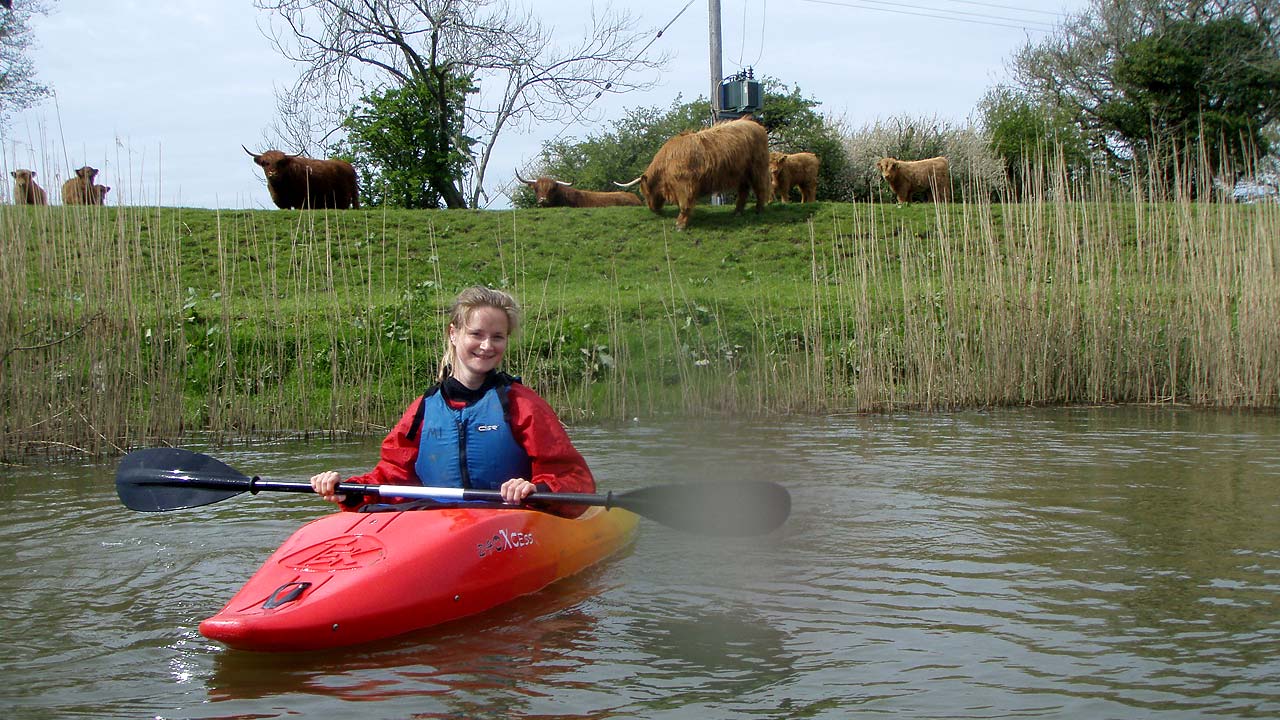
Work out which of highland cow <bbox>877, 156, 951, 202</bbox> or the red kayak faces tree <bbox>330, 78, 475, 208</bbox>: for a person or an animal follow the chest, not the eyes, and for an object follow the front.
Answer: the highland cow

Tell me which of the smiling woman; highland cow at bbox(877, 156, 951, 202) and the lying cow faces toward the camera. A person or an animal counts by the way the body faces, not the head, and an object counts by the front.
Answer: the smiling woman

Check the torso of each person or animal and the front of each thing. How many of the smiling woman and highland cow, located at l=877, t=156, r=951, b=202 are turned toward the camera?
1

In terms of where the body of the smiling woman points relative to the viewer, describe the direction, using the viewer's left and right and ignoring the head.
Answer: facing the viewer

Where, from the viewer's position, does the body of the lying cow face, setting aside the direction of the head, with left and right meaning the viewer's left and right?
facing to the left of the viewer

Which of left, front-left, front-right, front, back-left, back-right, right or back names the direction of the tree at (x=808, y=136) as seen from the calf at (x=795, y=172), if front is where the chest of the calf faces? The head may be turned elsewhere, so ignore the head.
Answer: back-right

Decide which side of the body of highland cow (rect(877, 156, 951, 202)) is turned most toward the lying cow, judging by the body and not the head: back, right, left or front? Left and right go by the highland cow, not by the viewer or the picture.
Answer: front

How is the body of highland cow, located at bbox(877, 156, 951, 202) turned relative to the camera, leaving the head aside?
to the viewer's left

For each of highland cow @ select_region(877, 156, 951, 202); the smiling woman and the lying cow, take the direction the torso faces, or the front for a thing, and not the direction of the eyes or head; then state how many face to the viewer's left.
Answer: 2

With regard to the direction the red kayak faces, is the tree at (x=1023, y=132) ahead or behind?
behind

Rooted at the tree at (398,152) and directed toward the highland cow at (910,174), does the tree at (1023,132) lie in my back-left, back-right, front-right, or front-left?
front-left

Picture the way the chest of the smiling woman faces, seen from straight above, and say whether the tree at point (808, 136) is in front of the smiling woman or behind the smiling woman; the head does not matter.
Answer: behind

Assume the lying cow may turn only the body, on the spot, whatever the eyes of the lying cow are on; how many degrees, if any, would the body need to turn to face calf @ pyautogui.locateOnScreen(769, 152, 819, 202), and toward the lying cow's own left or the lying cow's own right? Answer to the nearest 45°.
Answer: approximately 180°

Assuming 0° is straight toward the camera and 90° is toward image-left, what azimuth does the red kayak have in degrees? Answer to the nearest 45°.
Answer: approximately 45°

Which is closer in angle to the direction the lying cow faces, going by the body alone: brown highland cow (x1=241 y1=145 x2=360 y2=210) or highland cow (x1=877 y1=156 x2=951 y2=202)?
the brown highland cow

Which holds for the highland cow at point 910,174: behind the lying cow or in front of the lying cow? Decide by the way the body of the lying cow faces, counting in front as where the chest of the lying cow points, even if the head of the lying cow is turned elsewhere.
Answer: behind

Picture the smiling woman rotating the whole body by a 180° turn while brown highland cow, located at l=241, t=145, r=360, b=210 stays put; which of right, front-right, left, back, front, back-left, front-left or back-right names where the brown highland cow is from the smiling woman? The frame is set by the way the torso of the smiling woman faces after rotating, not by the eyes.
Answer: front

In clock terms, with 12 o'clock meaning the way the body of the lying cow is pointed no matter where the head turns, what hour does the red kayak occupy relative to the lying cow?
The red kayak is roughly at 9 o'clock from the lying cow.

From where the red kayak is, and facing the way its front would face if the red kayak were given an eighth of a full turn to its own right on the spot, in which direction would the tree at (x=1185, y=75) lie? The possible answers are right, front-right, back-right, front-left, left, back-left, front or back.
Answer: back-right
